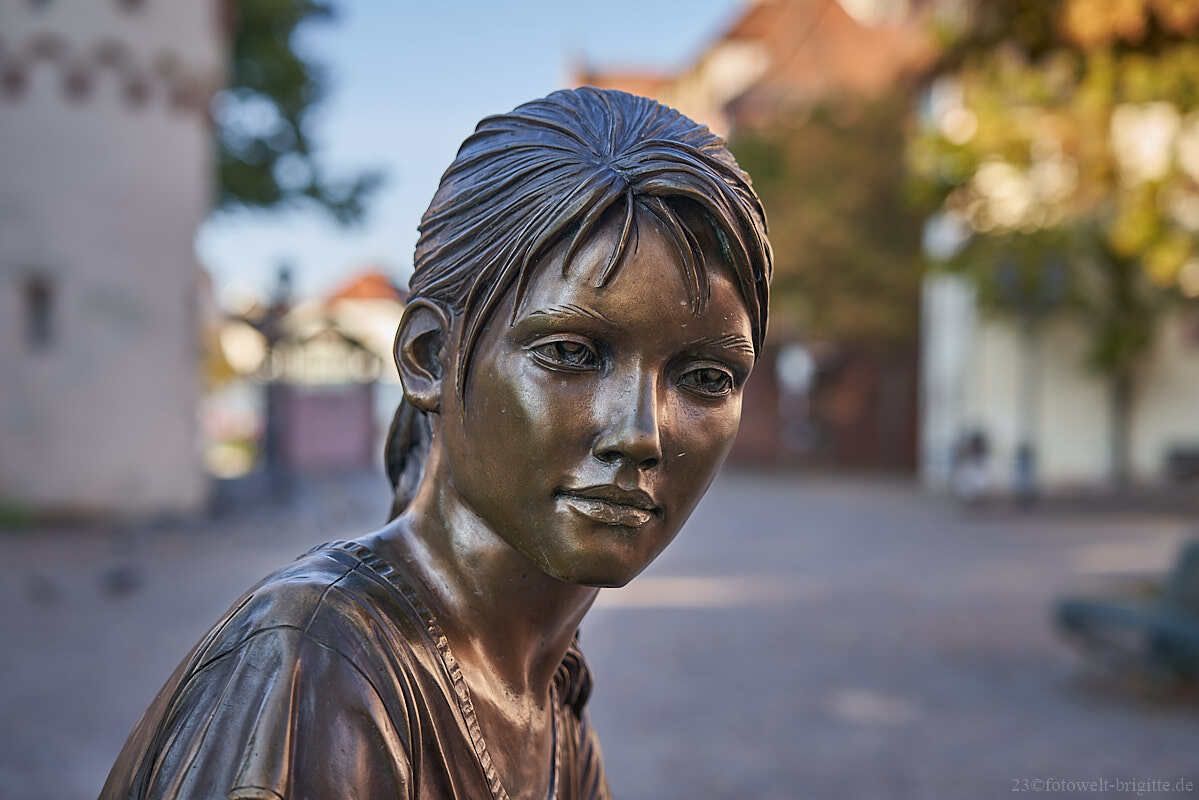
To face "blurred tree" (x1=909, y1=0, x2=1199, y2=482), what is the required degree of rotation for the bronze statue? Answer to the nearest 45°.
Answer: approximately 90° to its left

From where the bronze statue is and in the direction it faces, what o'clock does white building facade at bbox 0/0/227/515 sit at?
The white building facade is roughly at 7 o'clock from the bronze statue.

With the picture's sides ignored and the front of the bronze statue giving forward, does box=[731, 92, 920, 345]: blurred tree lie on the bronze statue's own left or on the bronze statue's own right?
on the bronze statue's own left

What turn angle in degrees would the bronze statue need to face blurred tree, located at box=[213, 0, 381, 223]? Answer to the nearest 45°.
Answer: approximately 135° to its left

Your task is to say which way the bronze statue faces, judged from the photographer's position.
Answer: facing the viewer and to the right of the viewer
